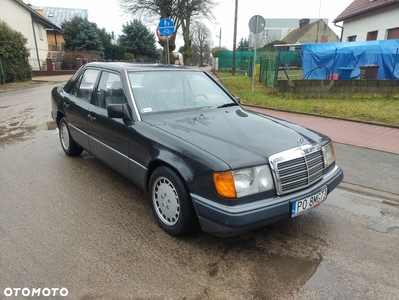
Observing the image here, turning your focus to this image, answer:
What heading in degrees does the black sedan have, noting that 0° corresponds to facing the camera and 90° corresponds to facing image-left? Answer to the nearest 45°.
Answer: approximately 315°

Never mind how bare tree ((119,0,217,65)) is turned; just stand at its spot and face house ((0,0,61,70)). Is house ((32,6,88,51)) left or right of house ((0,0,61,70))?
right

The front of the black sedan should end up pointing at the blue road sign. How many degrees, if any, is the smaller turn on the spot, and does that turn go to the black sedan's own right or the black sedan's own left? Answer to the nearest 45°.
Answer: approximately 135° to the black sedan's own left

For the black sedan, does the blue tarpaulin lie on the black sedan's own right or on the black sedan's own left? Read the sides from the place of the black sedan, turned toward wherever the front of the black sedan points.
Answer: on the black sedan's own left

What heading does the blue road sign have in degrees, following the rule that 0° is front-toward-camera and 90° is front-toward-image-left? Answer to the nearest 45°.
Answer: approximately 0°

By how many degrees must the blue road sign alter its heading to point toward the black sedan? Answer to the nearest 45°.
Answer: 0° — it already faces it

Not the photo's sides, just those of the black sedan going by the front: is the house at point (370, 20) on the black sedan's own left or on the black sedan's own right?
on the black sedan's own left

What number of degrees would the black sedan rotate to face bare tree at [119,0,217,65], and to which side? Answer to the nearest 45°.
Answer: approximately 135° to its left

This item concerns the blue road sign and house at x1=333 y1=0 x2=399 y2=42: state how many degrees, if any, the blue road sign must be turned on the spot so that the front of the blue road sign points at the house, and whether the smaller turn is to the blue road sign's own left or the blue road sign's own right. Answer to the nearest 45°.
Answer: approximately 135° to the blue road sign's own left

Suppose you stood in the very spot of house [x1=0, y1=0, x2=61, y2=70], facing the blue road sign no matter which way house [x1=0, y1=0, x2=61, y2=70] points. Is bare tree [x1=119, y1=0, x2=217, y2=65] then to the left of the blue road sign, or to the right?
left

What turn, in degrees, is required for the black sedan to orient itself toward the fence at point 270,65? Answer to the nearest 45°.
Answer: approximately 135° to its left
